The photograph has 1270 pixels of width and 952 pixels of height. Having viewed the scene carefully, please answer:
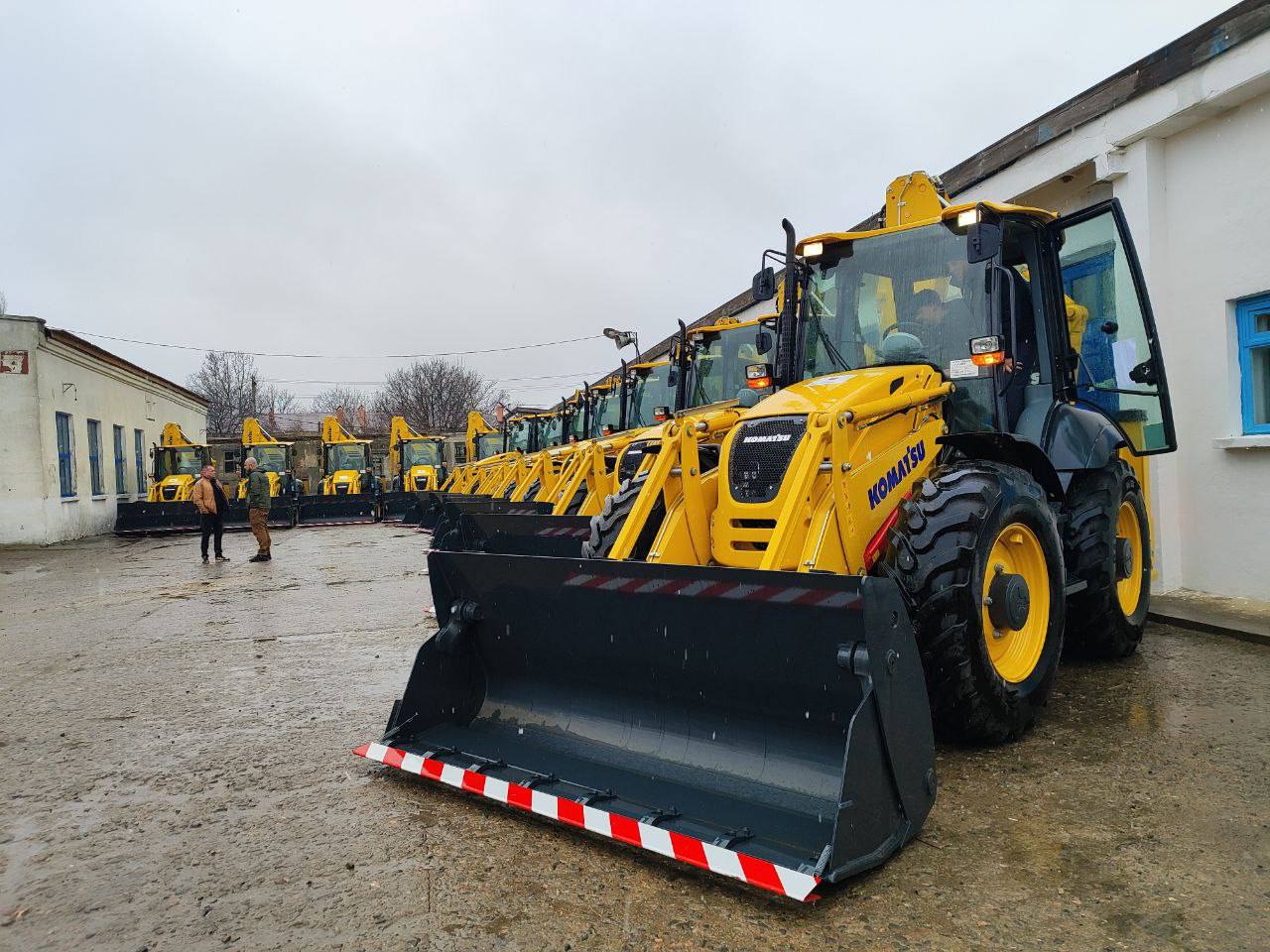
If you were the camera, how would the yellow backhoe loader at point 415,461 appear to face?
facing the viewer

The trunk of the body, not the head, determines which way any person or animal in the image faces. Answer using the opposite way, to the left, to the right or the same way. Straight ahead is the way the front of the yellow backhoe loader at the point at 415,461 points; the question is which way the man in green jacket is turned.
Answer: to the right

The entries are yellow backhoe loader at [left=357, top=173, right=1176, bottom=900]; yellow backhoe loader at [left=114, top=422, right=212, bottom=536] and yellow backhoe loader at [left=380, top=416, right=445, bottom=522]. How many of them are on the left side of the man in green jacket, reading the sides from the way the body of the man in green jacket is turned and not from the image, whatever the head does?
1

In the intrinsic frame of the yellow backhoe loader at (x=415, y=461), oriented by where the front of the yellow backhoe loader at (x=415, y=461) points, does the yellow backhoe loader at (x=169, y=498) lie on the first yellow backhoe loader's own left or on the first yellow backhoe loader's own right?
on the first yellow backhoe loader's own right

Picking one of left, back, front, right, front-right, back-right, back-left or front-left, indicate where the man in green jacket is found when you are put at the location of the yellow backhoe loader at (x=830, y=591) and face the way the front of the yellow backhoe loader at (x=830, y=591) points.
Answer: right

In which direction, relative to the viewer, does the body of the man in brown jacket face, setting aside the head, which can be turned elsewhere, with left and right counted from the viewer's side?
facing the viewer and to the right of the viewer

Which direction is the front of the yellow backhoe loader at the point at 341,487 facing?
toward the camera

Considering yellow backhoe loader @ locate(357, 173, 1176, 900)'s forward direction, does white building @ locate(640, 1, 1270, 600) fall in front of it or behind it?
behind

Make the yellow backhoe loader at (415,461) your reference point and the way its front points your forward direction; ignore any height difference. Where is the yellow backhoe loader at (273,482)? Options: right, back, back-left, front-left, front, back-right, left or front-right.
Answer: right

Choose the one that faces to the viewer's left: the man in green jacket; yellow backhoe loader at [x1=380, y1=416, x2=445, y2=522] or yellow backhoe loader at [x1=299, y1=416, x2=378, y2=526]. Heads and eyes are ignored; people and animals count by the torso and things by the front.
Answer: the man in green jacket

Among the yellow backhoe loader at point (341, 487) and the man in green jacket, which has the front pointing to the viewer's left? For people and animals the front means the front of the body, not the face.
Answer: the man in green jacket

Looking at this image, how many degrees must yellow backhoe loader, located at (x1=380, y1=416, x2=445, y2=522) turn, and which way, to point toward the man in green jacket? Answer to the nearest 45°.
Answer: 0° — it already faces them

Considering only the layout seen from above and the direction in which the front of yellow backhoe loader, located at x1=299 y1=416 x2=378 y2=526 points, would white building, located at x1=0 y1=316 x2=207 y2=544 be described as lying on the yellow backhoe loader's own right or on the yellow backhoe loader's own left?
on the yellow backhoe loader's own right
